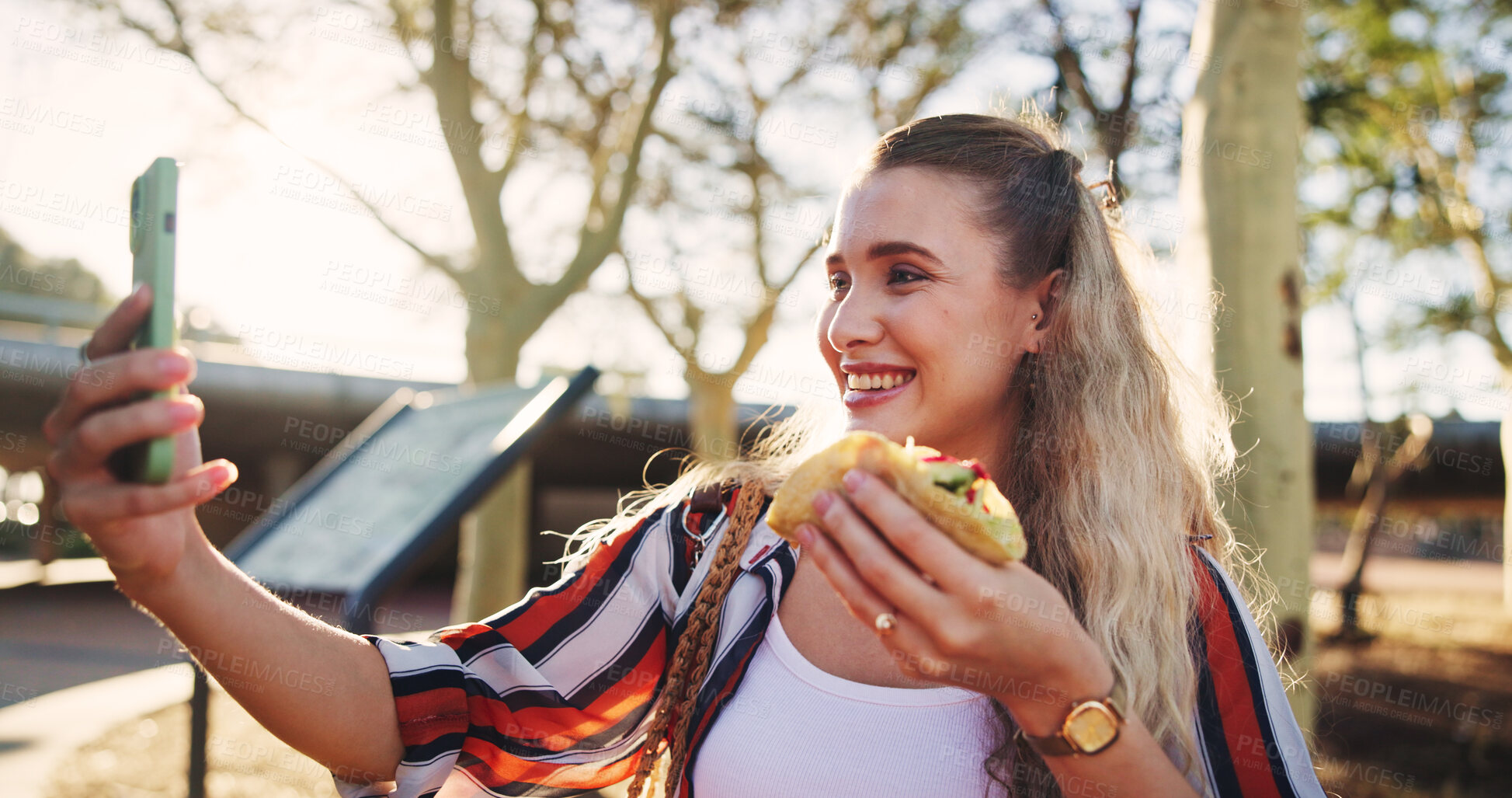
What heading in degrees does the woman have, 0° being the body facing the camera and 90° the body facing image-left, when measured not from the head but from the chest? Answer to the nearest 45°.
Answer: approximately 45°

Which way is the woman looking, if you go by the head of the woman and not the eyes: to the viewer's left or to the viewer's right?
to the viewer's left

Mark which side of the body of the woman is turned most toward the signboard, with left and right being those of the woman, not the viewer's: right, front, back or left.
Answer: right
